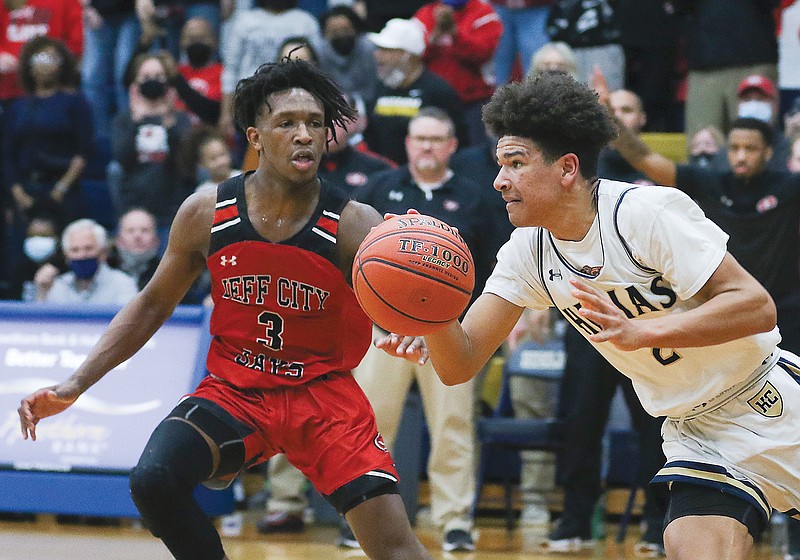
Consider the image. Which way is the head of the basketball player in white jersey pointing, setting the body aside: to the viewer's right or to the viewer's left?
to the viewer's left

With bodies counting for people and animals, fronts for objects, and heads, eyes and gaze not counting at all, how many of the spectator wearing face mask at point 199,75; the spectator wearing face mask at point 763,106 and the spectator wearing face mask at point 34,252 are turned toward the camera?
3

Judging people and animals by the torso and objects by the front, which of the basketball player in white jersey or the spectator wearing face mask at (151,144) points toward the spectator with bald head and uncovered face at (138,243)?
the spectator wearing face mask at (151,144)

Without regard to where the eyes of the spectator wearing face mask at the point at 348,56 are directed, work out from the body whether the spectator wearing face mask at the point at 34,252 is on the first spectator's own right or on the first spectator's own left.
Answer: on the first spectator's own right

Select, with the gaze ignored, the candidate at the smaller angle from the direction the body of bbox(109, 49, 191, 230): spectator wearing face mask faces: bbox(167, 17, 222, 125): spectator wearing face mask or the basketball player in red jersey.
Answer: the basketball player in red jersey

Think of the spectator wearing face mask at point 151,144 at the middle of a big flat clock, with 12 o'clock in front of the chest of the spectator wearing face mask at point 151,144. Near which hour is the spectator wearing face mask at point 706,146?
the spectator wearing face mask at point 706,146 is roughly at 10 o'clock from the spectator wearing face mask at point 151,144.

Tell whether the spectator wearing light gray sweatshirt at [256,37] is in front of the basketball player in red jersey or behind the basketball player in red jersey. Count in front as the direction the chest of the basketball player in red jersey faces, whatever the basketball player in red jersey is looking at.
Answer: behind

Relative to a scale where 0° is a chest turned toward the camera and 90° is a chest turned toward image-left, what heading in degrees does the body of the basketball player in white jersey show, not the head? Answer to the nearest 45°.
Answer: approximately 45°

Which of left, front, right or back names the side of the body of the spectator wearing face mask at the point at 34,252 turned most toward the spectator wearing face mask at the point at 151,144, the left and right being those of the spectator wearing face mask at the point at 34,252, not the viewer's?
back

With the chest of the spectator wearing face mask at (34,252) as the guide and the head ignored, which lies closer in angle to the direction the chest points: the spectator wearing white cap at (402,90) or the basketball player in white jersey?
the basketball player in white jersey

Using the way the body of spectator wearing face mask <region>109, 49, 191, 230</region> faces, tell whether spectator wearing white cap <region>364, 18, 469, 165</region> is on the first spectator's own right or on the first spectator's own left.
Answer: on the first spectator's own left

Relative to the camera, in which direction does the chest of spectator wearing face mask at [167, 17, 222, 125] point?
toward the camera

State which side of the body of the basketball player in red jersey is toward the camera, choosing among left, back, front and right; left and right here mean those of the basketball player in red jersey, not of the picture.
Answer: front

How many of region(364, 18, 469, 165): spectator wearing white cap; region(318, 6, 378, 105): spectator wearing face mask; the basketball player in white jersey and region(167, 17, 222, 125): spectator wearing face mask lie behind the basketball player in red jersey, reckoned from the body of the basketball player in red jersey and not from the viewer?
3
